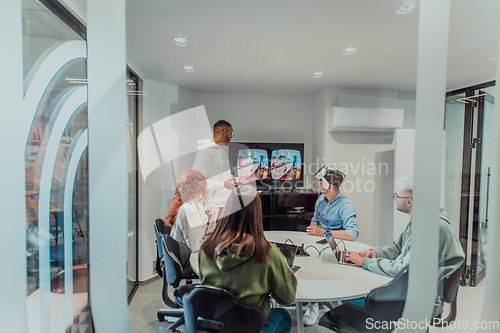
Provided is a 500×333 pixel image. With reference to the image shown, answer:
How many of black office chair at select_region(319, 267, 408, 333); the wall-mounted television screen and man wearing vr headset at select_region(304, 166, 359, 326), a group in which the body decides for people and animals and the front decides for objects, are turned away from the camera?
0

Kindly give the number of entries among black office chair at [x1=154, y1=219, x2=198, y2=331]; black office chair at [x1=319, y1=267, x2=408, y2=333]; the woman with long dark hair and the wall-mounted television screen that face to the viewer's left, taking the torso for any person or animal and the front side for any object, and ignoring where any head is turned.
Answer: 1

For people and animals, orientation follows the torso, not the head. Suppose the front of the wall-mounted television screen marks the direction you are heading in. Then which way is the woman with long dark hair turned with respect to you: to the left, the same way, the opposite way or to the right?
the opposite way

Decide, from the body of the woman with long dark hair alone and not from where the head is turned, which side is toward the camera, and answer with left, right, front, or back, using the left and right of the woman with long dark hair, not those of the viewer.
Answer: back

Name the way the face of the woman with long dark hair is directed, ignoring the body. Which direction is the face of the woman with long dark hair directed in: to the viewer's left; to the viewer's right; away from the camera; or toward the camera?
away from the camera

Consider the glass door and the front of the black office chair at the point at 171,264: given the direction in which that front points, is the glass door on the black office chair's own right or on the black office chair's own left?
on the black office chair's own right

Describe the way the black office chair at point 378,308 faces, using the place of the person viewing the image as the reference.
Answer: facing to the left of the viewer

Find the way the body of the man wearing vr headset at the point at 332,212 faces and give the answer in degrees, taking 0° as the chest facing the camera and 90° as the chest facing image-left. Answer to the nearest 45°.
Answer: approximately 45°

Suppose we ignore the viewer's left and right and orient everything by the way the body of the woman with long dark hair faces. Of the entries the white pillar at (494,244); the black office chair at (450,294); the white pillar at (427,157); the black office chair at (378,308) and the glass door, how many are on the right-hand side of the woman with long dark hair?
5

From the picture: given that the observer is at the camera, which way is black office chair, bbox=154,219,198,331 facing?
facing away from the viewer and to the right of the viewer

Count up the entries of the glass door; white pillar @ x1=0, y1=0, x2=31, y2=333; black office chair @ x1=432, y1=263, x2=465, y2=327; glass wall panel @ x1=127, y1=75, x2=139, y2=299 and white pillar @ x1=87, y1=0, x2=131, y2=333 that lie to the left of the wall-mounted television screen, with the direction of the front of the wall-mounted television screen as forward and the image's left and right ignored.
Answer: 2

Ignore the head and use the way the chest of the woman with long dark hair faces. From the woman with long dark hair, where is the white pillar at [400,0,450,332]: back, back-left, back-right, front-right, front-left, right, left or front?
right
